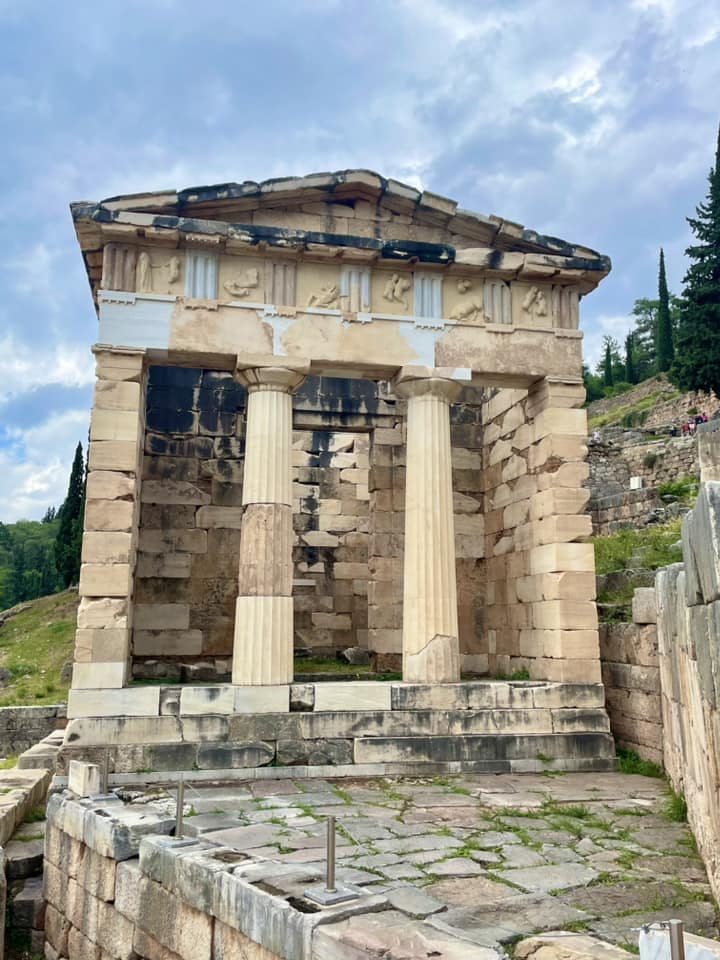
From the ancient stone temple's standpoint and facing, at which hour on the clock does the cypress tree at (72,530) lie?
The cypress tree is roughly at 5 o'clock from the ancient stone temple.

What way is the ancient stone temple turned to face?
toward the camera

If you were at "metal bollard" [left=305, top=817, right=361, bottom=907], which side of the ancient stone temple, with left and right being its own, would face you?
front

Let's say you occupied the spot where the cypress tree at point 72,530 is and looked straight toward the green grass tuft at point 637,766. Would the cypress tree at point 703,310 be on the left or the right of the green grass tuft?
left

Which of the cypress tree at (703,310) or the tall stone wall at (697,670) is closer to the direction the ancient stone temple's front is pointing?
the tall stone wall

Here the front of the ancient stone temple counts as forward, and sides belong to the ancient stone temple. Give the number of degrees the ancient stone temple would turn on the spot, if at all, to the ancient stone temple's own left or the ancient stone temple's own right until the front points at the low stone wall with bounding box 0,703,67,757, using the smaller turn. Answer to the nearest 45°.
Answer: approximately 135° to the ancient stone temple's own right

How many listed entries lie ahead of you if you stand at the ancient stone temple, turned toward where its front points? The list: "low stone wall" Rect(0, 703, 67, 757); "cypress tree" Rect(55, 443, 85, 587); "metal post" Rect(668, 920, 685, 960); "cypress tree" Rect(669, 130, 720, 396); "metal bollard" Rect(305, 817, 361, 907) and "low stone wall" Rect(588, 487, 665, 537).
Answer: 2

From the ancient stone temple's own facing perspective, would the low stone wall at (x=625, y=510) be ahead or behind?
behind

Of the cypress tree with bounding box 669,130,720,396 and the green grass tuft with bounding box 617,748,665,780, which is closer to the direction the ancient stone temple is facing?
the green grass tuft

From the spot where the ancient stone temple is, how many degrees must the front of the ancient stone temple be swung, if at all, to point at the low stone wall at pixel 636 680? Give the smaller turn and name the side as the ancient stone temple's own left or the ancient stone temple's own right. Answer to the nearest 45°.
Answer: approximately 90° to the ancient stone temple's own left

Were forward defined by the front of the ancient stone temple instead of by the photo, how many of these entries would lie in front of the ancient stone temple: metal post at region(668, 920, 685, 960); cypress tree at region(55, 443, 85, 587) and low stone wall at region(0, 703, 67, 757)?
1

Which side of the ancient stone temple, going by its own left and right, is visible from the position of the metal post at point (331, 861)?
front
